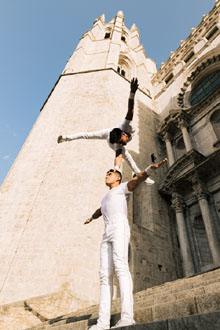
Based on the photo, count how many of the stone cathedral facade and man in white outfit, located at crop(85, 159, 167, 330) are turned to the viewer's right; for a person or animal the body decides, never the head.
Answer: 0

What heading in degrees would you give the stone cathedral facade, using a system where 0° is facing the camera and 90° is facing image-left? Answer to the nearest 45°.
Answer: approximately 45°

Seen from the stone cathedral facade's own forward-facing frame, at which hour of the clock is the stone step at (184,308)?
The stone step is roughly at 10 o'clock from the stone cathedral facade.

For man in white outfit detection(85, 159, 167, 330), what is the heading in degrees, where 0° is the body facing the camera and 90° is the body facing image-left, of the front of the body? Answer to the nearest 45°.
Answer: approximately 45°
